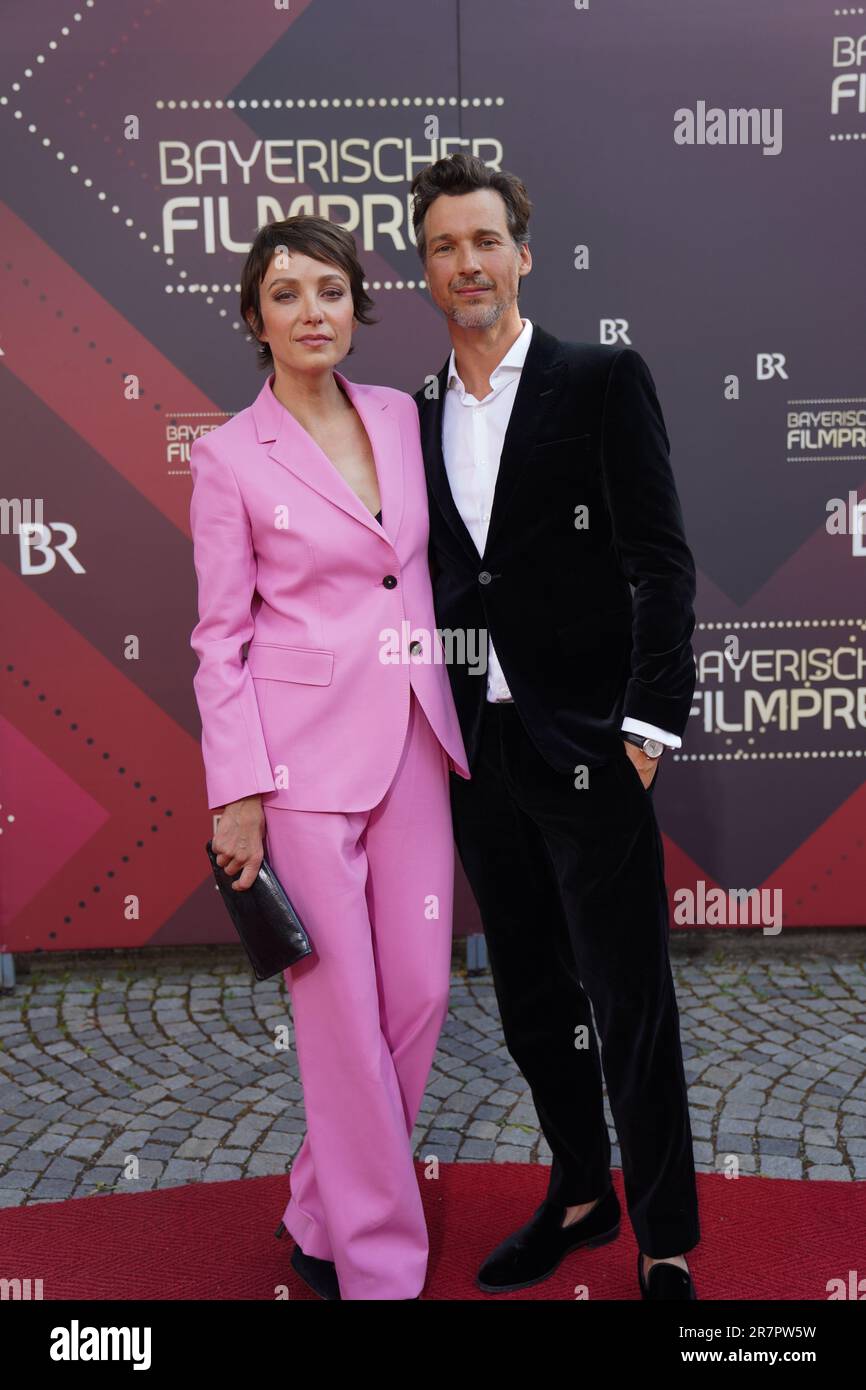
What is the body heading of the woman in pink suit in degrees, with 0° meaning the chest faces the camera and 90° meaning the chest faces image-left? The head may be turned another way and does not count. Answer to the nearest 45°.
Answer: approximately 315°

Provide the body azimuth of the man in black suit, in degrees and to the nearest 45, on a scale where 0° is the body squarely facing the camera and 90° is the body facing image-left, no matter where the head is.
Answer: approximately 45°
